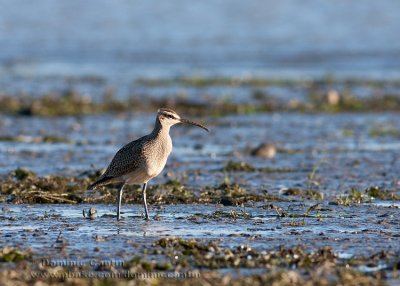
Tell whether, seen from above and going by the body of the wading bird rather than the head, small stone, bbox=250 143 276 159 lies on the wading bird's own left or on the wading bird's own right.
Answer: on the wading bird's own left

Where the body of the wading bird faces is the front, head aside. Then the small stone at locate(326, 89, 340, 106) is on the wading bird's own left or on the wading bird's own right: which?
on the wading bird's own left

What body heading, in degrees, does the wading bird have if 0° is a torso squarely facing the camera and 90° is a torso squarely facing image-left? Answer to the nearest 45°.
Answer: approximately 270°
